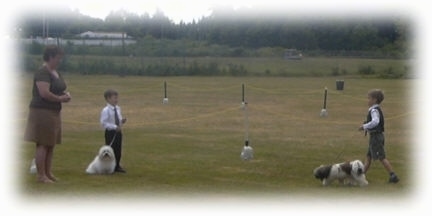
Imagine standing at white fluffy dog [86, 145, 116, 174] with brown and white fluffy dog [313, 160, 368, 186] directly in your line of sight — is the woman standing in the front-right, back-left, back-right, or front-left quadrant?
back-right

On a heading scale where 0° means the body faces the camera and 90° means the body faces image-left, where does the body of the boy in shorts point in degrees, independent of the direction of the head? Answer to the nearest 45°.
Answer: approximately 90°

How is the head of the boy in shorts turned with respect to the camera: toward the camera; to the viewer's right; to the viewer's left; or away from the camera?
to the viewer's left

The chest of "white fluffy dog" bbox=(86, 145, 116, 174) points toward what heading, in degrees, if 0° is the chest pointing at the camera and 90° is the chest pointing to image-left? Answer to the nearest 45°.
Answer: approximately 315°

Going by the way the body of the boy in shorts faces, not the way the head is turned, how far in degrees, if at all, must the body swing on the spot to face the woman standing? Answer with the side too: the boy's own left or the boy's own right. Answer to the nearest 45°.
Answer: approximately 45° to the boy's own left

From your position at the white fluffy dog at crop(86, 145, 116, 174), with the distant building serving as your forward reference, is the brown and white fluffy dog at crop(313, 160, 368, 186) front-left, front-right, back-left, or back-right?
back-right

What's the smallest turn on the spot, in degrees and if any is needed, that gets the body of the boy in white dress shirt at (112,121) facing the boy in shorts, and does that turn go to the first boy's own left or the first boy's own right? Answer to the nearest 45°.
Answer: approximately 45° to the first boy's own left
